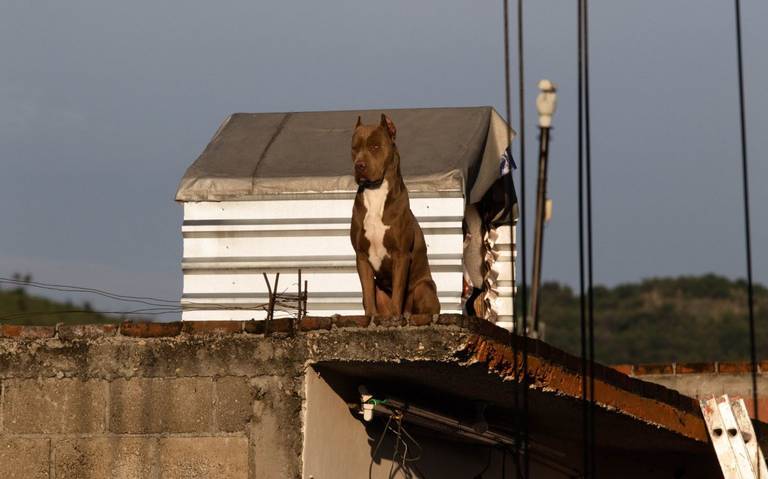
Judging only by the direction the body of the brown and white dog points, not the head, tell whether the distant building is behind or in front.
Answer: behind

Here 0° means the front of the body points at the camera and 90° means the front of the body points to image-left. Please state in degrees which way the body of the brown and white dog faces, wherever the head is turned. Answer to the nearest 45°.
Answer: approximately 45°

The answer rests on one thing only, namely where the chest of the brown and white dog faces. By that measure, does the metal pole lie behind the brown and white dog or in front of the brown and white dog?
behind
